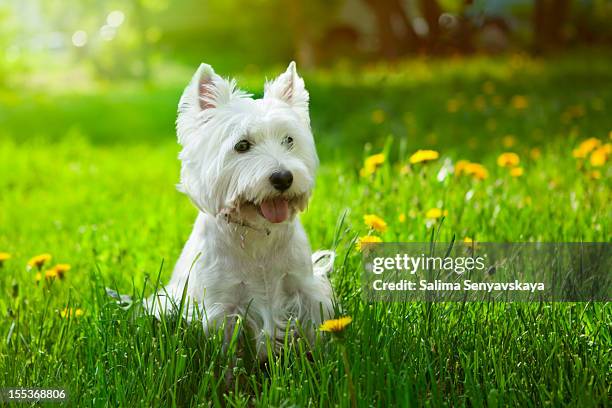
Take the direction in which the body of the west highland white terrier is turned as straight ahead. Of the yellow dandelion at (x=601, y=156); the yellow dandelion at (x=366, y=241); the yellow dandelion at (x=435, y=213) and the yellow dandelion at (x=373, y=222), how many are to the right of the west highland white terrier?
0

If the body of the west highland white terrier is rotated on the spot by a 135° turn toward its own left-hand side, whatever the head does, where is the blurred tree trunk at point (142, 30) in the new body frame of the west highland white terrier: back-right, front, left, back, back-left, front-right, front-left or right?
front-left

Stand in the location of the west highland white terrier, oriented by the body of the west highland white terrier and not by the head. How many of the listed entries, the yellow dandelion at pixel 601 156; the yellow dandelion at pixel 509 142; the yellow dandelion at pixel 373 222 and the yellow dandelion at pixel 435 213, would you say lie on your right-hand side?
0

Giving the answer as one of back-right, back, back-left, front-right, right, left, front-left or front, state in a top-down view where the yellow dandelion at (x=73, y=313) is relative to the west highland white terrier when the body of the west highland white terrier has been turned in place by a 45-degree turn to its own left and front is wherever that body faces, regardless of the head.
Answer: back

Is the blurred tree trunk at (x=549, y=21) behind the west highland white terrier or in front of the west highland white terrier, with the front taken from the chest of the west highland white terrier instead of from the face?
behind

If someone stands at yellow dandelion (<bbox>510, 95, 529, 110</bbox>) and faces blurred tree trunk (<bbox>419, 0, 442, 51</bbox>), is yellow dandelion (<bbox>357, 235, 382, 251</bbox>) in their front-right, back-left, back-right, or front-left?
back-left

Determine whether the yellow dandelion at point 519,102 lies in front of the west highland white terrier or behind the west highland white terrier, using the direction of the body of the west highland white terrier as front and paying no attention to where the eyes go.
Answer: behind

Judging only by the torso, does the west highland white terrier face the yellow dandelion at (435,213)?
no

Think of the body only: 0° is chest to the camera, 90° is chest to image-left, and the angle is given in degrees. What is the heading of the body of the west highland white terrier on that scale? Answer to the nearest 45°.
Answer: approximately 0°

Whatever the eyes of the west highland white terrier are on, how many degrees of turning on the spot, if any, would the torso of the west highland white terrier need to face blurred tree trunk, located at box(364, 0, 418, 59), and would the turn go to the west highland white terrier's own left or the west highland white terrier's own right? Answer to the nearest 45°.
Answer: approximately 180°

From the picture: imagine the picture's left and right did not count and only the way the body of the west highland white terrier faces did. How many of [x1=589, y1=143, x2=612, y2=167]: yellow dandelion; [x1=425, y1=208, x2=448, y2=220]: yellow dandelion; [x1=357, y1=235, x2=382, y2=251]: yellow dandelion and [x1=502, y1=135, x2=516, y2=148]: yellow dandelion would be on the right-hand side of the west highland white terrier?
0

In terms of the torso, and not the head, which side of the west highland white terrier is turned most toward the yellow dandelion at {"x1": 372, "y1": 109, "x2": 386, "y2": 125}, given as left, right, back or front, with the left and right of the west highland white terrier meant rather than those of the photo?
back

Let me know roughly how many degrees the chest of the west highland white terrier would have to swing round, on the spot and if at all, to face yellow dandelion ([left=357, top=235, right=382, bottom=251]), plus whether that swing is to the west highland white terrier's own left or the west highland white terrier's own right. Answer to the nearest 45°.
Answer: approximately 135° to the west highland white terrier's own left

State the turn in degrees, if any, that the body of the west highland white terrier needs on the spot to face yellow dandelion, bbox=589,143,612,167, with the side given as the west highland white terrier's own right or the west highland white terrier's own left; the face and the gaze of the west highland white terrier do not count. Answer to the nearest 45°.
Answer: approximately 135° to the west highland white terrier's own left

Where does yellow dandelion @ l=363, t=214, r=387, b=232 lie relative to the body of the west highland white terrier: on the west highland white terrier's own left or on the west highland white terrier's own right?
on the west highland white terrier's own left

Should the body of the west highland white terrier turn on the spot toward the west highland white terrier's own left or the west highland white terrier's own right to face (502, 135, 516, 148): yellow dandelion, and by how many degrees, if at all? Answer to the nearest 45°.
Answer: approximately 135° to the west highland white terrier's own left

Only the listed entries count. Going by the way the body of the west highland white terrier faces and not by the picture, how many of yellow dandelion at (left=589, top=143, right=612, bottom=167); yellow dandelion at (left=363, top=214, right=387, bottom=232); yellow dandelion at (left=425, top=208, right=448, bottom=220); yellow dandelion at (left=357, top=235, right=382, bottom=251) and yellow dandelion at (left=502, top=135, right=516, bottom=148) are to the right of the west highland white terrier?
0
